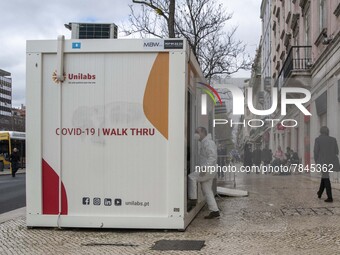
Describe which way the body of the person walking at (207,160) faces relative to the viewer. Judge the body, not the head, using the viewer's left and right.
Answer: facing to the left of the viewer

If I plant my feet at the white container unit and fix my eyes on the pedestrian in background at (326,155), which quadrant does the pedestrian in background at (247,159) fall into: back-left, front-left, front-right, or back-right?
front-left

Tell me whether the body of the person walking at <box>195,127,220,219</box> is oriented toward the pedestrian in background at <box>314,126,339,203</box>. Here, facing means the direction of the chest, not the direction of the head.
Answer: no

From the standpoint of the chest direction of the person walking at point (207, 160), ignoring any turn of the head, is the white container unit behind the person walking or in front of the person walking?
in front

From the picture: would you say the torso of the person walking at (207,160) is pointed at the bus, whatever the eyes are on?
no

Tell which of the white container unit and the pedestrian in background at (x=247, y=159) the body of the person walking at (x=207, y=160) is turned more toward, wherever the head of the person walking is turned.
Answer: the white container unit

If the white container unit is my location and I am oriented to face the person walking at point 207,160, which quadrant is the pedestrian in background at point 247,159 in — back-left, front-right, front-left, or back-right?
front-left

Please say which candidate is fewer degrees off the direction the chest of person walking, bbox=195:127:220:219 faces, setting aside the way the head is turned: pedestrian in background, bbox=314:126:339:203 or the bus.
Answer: the bus
